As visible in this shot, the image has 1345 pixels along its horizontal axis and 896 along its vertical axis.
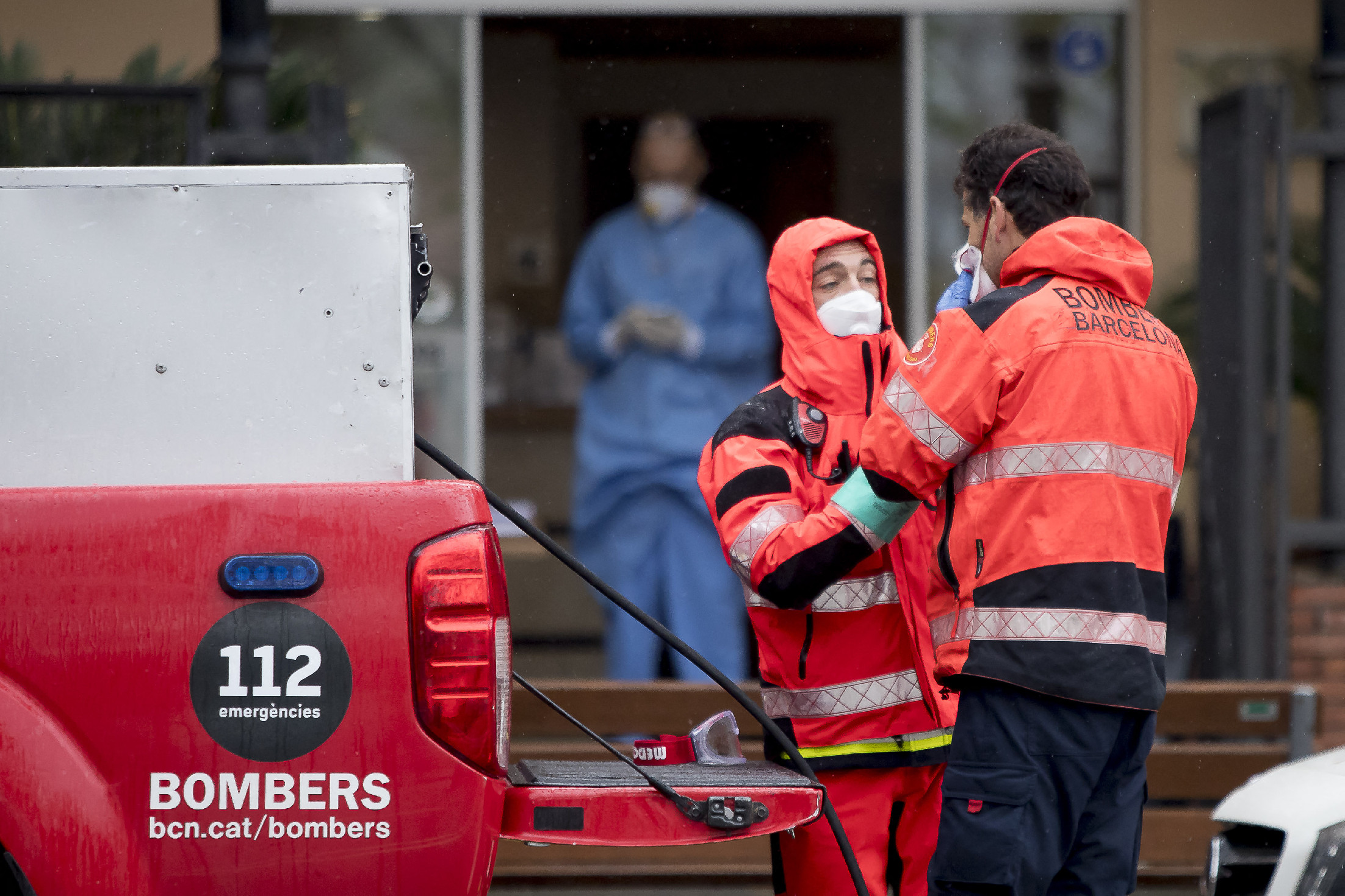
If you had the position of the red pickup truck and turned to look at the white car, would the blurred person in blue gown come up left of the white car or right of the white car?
left

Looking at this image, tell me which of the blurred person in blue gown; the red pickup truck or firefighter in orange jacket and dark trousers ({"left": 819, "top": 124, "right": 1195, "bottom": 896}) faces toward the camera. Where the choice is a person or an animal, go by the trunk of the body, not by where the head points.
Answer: the blurred person in blue gown

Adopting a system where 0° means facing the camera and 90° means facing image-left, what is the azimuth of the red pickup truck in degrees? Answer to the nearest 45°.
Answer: approximately 90°

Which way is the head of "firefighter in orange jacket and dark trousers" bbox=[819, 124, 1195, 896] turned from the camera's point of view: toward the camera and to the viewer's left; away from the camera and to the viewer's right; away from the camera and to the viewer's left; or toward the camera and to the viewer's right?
away from the camera and to the viewer's left

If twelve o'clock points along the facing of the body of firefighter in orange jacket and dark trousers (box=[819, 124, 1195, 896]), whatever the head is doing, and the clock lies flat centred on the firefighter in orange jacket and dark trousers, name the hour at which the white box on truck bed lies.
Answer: The white box on truck bed is roughly at 10 o'clock from the firefighter in orange jacket and dark trousers.

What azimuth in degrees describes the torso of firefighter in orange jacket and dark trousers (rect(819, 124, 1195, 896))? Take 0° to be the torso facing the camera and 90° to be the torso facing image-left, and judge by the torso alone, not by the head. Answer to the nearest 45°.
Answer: approximately 135°

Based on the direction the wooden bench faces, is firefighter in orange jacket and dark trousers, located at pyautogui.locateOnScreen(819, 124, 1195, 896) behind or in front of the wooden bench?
in front

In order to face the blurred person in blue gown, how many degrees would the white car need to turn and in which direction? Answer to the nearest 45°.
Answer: approximately 90° to its right

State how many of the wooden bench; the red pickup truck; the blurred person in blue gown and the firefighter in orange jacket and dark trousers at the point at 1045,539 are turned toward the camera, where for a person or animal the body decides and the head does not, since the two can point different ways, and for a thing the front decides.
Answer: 2
